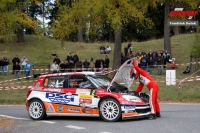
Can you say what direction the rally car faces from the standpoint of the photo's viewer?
facing the viewer and to the right of the viewer

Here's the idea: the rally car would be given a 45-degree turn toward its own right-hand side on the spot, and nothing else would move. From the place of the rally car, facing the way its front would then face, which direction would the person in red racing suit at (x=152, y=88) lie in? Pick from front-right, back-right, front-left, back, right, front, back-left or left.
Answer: left
